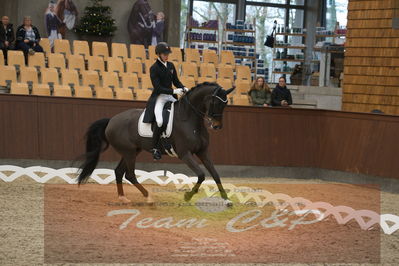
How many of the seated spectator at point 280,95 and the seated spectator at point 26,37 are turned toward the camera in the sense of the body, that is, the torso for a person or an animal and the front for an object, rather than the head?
2

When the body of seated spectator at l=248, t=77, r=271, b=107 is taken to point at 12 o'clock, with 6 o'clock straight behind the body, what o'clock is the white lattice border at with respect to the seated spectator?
The white lattice border is roughly at 12 o'clock from the seated spectator.

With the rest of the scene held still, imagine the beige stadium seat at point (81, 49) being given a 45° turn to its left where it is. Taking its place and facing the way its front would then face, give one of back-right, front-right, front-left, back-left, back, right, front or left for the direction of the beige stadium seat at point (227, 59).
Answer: front

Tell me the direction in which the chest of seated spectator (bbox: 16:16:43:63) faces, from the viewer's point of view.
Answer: toward the camera

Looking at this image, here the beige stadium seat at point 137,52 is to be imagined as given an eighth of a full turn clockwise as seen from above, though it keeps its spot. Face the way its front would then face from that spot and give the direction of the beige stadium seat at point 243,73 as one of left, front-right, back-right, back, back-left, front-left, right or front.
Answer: left

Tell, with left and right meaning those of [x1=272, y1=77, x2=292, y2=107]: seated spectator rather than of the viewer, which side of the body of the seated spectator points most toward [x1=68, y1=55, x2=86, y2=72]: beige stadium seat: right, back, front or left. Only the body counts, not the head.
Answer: right

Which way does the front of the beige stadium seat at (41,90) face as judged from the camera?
facing the viewer

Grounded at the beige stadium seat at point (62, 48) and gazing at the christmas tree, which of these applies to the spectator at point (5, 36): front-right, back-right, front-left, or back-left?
back-left

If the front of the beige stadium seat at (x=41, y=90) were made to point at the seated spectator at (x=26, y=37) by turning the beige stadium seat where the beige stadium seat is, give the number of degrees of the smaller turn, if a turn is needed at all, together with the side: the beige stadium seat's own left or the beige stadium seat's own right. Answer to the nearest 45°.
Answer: approximately 180°

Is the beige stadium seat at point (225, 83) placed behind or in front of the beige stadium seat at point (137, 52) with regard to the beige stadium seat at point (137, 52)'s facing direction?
in front

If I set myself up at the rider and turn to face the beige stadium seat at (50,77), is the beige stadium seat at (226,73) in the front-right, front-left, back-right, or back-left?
front-right

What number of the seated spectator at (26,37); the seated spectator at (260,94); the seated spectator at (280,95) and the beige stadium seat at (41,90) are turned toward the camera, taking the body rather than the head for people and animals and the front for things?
4

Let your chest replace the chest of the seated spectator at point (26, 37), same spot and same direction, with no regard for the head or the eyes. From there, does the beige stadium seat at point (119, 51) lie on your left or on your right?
on your left

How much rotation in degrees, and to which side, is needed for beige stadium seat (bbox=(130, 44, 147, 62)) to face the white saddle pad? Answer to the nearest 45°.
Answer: approximately 45° to its right

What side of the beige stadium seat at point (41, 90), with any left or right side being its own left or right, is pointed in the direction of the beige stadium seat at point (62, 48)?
back

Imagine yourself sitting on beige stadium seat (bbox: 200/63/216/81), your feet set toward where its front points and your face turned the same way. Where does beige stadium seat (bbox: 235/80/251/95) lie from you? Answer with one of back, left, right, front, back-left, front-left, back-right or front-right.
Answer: front

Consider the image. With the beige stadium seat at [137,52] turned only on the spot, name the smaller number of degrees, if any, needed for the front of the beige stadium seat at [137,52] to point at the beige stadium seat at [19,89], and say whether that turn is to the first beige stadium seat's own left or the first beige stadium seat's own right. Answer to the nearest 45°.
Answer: approximately 90° to the first beige stadium seat's own right

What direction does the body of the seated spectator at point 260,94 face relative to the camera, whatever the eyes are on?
toward the camera
